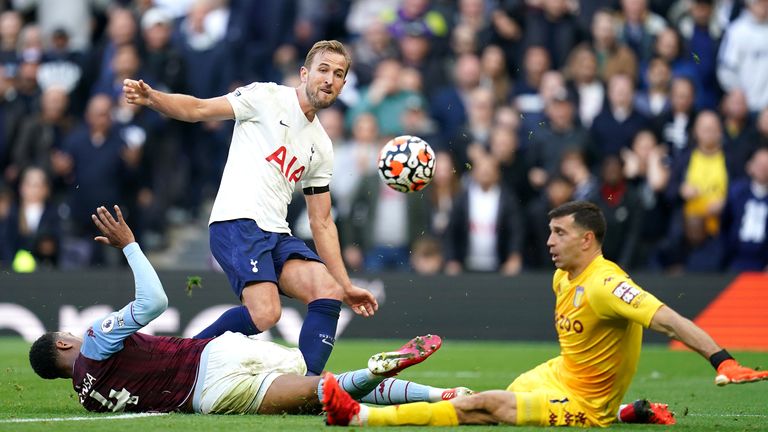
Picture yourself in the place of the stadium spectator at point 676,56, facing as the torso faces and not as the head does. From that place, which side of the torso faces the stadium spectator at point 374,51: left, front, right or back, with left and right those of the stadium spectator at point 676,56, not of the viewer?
right

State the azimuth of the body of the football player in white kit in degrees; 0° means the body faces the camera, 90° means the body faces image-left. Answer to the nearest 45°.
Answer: approximately 315°

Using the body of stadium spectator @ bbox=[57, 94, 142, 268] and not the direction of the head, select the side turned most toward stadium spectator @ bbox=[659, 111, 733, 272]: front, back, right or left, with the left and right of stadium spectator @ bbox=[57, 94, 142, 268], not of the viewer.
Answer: left

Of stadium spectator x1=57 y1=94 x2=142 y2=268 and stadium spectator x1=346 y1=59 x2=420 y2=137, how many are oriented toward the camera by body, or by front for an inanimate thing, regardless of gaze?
2

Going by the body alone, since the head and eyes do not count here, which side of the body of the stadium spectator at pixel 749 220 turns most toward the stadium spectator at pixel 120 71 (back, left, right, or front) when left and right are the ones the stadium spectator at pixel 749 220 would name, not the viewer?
right

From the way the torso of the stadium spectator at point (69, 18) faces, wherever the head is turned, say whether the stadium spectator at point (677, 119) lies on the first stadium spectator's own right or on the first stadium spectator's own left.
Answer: on the first stadium spectator's own left

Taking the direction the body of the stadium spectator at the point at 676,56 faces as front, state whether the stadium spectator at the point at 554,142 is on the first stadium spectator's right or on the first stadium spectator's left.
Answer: on the first stadium spectator's right

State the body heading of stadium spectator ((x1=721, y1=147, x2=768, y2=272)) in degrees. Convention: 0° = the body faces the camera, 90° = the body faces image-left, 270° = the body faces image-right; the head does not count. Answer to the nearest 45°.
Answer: approximately 0°

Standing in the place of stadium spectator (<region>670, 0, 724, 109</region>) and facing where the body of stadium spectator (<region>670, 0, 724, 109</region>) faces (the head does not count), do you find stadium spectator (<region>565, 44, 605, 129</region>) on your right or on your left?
on your right

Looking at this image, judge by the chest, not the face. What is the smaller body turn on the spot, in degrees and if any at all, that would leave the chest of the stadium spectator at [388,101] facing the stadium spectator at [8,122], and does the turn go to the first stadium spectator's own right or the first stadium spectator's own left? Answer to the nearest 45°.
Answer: approximately 90° to the first stadium spectator's own right
